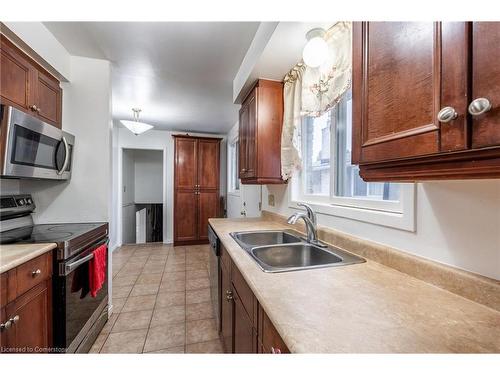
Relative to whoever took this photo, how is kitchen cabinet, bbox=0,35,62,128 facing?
facing the viewer and to the right of the viewer

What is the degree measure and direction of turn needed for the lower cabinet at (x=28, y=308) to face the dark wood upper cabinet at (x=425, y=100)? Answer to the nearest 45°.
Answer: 0° — it already faces it

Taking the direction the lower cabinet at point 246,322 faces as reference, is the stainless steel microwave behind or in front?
in front

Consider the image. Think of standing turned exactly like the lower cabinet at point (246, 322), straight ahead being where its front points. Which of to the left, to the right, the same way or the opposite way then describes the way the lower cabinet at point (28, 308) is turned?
the opposite way

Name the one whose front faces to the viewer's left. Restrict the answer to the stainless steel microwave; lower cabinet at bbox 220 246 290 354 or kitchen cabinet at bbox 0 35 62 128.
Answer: the lower cabinet

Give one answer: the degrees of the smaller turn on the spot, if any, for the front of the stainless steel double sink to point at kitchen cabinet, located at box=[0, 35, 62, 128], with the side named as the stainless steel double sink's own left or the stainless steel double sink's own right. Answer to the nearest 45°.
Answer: approximately 45° to the stainless steel double sink's own right

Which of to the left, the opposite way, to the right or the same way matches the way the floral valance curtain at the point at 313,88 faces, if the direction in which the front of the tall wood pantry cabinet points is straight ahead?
to the right

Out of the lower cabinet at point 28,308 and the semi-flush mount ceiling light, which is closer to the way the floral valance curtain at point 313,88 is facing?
the lower cabinet

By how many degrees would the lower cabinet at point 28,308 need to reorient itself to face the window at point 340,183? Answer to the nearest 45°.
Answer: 0° — it already faces it

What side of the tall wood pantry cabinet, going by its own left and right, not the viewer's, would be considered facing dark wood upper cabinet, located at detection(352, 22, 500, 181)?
front

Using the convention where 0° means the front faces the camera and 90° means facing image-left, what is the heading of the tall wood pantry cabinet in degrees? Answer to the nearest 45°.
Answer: approximately 0°

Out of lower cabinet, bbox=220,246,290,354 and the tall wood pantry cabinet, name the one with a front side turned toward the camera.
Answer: the tall wood pantry cabinet

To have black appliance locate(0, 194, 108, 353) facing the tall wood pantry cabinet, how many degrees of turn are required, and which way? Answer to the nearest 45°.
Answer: approximately 90° to its left

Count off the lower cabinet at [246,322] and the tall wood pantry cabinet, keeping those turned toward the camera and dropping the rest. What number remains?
1

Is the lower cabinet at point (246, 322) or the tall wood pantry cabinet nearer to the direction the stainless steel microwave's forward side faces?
the lower cabinet

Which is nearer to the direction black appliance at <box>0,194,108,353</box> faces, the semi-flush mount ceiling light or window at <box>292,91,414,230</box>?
the window

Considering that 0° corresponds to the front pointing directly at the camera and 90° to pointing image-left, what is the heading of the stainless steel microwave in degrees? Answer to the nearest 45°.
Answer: approximately 315°
